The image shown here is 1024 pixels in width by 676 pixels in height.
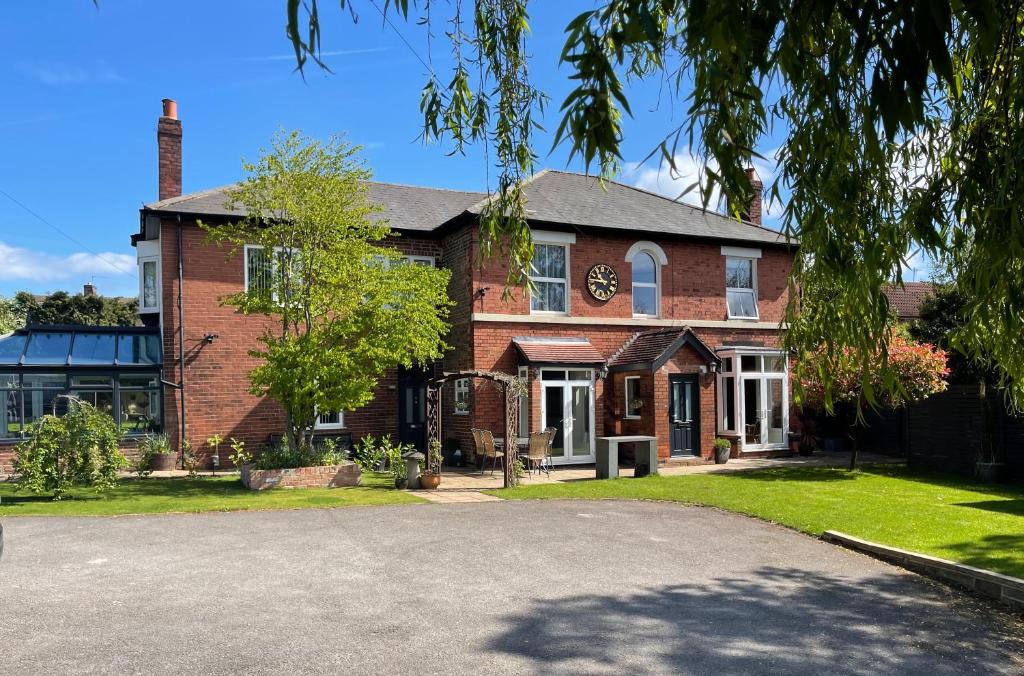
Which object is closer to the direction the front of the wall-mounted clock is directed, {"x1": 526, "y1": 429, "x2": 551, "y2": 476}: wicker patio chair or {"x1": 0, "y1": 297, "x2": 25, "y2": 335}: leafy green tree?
the wicker patio chair

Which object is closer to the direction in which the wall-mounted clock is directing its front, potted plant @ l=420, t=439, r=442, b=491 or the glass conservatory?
the potted plant

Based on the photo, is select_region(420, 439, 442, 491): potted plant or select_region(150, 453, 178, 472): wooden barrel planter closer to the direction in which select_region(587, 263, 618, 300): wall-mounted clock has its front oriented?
the potted plant

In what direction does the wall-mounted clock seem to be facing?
toward the camera

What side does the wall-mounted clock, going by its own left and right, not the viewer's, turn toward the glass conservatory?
right

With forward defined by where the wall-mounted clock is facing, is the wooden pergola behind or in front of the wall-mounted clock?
in front

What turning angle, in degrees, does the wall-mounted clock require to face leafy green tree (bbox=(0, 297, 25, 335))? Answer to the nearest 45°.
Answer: approximately 135° to its right

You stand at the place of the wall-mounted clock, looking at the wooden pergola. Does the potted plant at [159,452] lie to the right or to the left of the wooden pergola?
right
